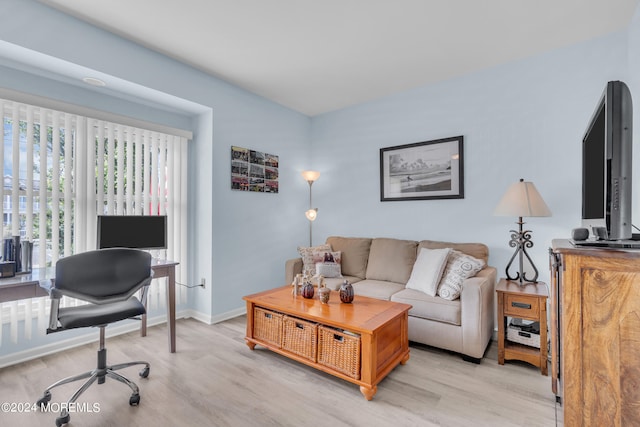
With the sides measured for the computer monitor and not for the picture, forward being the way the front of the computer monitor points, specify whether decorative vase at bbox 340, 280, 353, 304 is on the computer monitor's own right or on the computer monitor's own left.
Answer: on the computer monitor's own left

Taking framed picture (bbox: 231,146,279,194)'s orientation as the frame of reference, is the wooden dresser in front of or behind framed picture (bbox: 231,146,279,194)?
in front

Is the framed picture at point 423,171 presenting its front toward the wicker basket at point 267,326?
yes

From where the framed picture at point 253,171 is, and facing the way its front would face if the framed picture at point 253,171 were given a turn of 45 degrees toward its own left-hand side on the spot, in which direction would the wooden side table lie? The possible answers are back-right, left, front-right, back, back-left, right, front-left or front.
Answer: front-right

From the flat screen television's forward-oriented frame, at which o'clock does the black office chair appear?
The black office chair is roughly at 11 o'clock from the flat screen television.

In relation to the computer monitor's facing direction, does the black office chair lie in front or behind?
in front

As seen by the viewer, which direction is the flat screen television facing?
to the viewer's left

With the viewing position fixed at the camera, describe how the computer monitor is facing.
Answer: facing the viewer

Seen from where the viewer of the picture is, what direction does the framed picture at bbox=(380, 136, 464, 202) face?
facing the viewer and to the left of the viewer

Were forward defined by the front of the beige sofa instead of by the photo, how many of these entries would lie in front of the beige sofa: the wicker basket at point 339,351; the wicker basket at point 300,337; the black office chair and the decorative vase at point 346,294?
4

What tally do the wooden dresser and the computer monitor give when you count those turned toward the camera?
1

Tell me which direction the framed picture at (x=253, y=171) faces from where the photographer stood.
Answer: facing the viewer and to the right of the viewer
